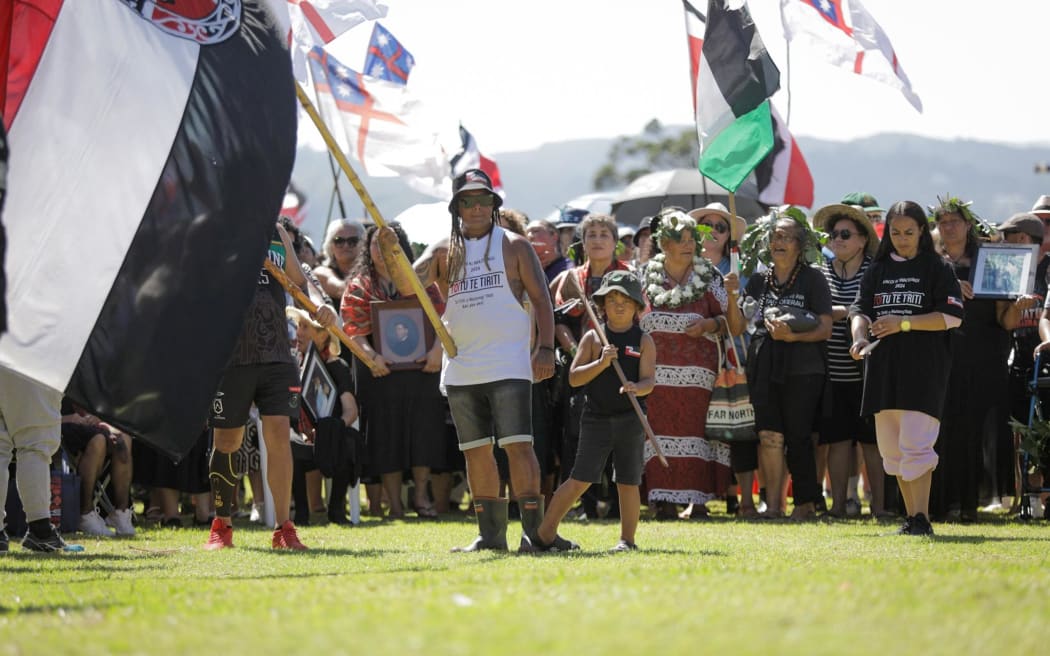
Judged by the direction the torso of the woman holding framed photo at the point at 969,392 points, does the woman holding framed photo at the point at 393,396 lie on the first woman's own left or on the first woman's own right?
on the first woman's own right

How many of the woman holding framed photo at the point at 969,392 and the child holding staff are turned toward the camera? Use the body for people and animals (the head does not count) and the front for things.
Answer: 2

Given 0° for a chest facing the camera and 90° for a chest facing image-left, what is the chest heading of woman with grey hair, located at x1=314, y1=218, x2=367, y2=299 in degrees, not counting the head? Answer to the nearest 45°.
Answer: approximately 0°

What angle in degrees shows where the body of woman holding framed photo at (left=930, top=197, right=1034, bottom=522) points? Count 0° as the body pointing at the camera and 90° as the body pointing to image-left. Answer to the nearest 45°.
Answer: approximately 0°

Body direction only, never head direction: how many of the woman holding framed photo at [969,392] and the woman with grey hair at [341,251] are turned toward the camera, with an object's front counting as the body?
2

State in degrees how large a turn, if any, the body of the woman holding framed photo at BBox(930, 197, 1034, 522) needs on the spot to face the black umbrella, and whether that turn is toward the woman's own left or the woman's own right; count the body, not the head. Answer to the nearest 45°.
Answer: approximately 135° to the woman's own right

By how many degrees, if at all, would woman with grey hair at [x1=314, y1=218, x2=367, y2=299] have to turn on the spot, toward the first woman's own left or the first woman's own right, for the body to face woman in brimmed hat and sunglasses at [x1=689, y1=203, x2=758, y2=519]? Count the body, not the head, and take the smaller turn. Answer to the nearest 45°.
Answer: approximately 90° to the first woman's own left

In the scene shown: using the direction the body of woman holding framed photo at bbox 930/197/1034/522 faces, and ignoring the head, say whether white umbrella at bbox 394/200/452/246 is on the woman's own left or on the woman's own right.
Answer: on the woman's own right
